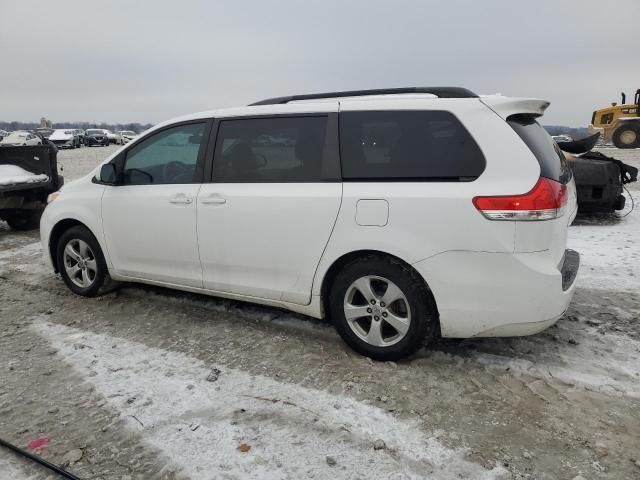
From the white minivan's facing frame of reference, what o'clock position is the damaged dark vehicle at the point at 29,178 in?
The damaged dark vehicle is roughly at 12 o'clock from the white minivan.

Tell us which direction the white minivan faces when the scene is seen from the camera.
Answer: facing away from the viewer and to the left of the viewer

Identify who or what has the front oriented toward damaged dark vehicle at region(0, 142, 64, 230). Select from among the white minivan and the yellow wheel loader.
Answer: the white minivan
